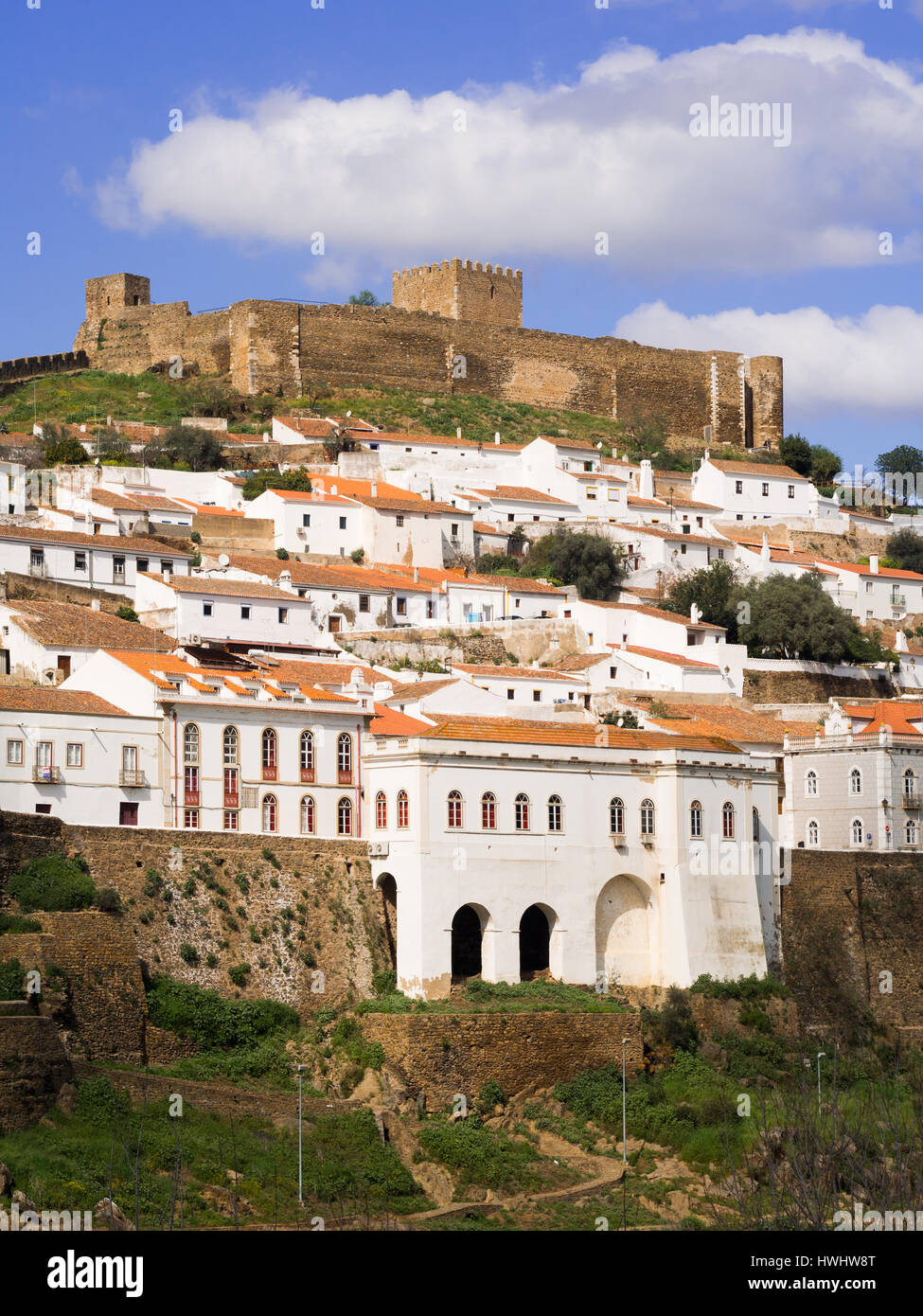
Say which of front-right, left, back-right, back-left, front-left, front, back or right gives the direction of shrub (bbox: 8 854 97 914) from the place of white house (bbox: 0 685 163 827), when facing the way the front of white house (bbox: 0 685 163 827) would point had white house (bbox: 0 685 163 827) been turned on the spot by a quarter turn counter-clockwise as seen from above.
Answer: right

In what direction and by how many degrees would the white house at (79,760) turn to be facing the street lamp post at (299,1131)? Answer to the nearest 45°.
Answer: approximately 45° to its left

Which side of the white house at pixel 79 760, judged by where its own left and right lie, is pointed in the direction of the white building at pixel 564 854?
left

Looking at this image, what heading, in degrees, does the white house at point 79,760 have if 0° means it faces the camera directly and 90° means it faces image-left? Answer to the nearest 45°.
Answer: approximately 0°

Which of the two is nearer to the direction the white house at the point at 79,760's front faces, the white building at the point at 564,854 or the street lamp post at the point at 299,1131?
the street lamp post

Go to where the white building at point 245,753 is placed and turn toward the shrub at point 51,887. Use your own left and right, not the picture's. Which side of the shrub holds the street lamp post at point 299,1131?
left

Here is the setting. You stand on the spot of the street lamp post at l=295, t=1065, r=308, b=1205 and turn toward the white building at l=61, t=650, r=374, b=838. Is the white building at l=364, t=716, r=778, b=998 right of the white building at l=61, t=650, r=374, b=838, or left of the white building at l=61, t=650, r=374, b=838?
right

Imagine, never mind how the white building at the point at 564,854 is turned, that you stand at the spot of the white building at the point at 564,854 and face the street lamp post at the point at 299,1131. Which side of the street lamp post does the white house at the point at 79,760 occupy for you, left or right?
right
